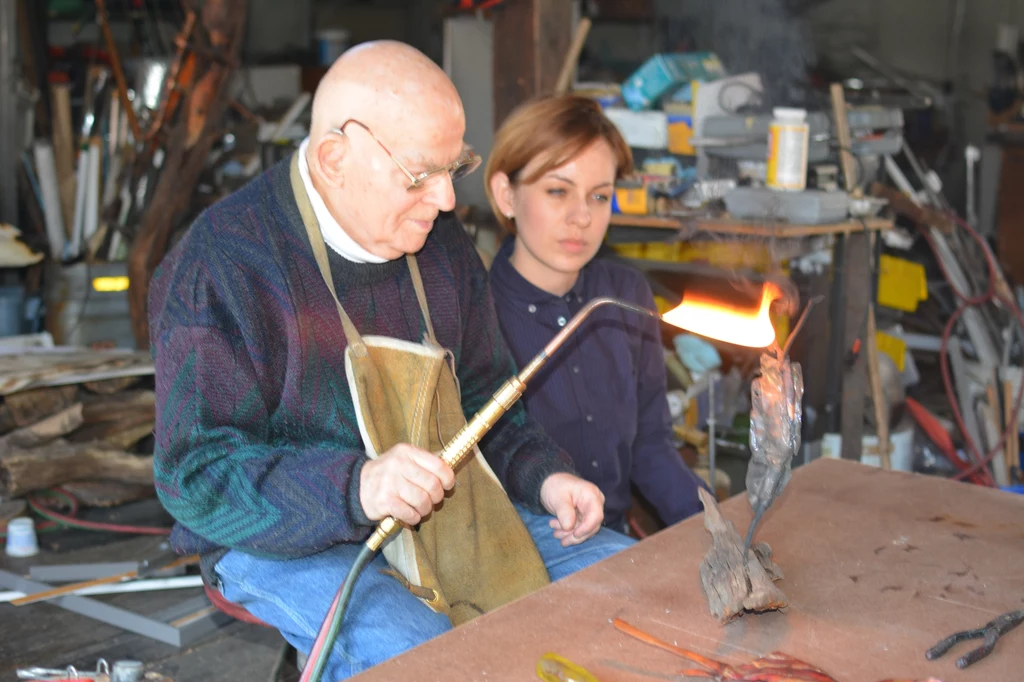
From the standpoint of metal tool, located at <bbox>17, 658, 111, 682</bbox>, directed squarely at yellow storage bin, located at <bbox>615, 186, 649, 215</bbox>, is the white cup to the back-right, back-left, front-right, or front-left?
front-left

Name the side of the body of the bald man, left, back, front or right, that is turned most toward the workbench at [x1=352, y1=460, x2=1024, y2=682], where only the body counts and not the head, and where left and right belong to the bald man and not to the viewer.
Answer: front

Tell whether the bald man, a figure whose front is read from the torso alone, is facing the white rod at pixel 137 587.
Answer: no

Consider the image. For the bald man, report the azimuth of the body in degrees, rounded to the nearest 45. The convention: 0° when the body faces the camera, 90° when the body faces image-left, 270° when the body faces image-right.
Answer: approximately 315°

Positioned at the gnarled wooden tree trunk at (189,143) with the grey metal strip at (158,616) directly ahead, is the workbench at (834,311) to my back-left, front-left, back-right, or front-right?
front-left

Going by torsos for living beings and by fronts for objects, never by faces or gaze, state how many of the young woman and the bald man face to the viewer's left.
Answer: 0

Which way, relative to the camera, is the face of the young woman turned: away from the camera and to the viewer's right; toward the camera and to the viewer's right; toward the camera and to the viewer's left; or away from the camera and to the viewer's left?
toward the camera and to the viewer's right

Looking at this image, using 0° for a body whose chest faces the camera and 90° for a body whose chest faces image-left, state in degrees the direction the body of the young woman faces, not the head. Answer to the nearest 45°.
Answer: approximately 315°

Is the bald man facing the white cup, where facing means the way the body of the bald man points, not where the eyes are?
no

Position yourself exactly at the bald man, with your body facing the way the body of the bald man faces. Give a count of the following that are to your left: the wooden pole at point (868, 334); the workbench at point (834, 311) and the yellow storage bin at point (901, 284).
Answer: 3

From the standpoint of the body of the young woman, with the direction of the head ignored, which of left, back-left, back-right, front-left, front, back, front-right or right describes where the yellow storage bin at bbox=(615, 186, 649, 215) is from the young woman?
back-left

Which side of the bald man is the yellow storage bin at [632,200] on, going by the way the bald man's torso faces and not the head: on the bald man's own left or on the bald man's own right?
on the bald man's own left

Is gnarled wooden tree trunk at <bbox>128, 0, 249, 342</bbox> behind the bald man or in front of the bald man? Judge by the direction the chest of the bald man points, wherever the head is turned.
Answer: behind

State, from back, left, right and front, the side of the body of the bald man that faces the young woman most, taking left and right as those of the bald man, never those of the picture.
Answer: left

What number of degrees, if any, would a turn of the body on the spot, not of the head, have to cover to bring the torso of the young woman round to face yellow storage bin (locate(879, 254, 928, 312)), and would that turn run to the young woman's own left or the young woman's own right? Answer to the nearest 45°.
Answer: approximately 90° to the young woman's own left

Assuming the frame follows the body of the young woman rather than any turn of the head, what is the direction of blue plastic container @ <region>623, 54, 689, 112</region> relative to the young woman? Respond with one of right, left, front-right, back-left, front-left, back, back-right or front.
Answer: back-left

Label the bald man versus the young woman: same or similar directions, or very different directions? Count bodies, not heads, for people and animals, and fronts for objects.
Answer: same or similar directions
